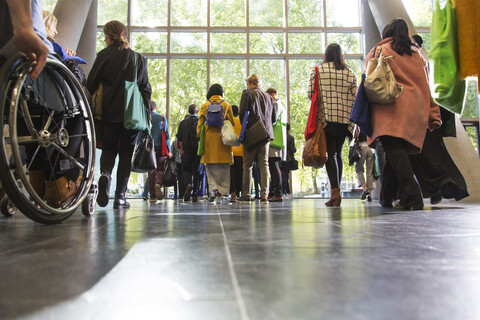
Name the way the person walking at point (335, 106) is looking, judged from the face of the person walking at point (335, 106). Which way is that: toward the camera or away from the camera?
away from the camera

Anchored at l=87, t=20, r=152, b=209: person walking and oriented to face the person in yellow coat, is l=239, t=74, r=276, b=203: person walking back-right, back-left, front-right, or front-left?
front-right

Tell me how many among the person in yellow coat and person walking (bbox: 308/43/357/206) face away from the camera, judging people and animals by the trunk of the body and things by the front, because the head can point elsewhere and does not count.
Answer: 2

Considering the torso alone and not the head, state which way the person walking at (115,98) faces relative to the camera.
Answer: away from the camera

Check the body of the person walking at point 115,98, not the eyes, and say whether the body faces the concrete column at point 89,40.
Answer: yes

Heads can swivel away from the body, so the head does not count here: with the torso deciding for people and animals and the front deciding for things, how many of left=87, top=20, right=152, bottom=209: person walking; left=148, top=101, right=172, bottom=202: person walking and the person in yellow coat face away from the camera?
3

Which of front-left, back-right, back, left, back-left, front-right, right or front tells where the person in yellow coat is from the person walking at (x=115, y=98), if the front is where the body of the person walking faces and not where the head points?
front-right

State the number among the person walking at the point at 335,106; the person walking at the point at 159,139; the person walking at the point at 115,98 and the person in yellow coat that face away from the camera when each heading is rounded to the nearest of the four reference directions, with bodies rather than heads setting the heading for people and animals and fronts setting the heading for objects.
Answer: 4

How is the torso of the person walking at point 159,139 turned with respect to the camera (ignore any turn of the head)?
away from the camera

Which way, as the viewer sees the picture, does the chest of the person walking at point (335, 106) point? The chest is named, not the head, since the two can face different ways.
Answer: away from the camera

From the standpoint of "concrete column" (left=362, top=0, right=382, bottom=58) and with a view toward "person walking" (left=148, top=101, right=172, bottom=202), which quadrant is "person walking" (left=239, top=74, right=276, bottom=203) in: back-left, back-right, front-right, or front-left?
front-left

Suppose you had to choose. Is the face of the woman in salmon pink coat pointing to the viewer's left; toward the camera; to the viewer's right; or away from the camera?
away from the camera

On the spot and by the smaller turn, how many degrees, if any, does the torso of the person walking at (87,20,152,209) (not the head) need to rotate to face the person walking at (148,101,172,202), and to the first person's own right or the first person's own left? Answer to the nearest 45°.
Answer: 0° — they already face them
